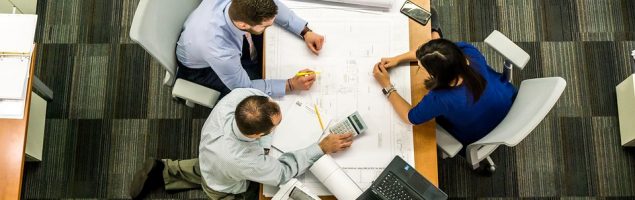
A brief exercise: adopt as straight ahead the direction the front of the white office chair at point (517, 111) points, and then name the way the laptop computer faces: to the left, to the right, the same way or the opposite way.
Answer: to the right

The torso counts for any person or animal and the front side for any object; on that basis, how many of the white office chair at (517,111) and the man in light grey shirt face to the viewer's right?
1

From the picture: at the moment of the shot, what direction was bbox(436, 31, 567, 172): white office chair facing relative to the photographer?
facing away from the viewer and to the left of the viewer

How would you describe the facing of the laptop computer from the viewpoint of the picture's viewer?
facing away from the viewer and to the right of the viewer

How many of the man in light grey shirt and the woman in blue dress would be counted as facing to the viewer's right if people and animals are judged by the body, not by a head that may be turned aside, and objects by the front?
1

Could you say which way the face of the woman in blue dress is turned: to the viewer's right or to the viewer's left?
to the viewer's left

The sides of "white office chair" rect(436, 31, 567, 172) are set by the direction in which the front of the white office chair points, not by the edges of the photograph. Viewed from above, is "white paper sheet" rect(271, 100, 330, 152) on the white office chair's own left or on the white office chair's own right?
on the white office chair's own left

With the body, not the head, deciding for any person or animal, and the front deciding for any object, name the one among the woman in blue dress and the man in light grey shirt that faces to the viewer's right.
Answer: the man in light grey shirt

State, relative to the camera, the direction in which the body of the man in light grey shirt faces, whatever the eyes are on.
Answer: to the viewer's right

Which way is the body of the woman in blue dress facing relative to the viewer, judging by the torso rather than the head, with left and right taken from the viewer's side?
facing away from the viewer and to the left of the viewer
